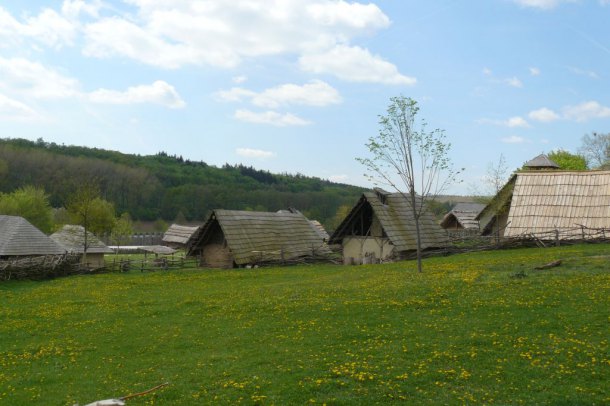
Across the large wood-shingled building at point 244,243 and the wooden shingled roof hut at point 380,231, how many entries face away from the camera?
0

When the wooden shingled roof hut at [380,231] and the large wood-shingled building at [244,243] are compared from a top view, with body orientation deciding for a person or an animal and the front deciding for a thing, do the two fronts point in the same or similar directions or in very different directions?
same or similar directions

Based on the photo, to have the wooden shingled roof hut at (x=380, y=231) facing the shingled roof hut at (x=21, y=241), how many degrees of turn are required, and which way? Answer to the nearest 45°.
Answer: approximately 45° to its right

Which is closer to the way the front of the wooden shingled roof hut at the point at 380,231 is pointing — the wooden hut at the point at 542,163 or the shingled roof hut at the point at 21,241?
the shingled roof hut

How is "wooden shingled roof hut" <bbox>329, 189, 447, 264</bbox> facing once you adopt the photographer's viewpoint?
facing the viewer and to the left of the viewer

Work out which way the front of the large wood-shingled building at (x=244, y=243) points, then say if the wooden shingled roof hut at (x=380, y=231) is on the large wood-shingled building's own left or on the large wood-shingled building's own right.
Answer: on the large wood-shingled building's own left

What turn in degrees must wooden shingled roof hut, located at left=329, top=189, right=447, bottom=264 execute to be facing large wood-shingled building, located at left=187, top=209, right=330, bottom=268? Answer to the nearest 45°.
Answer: approximately 45° to its right

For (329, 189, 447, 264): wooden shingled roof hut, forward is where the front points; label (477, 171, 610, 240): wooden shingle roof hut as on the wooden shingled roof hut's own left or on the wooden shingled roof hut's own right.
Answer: on the wooden shingled roof hut's own left

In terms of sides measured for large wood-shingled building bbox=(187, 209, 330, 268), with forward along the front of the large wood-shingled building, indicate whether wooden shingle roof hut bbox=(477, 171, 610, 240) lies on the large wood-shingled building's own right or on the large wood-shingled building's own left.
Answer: on the large wood-shingled building's own left

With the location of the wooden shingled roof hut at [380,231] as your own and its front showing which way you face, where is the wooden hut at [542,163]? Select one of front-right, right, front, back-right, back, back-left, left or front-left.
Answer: back
